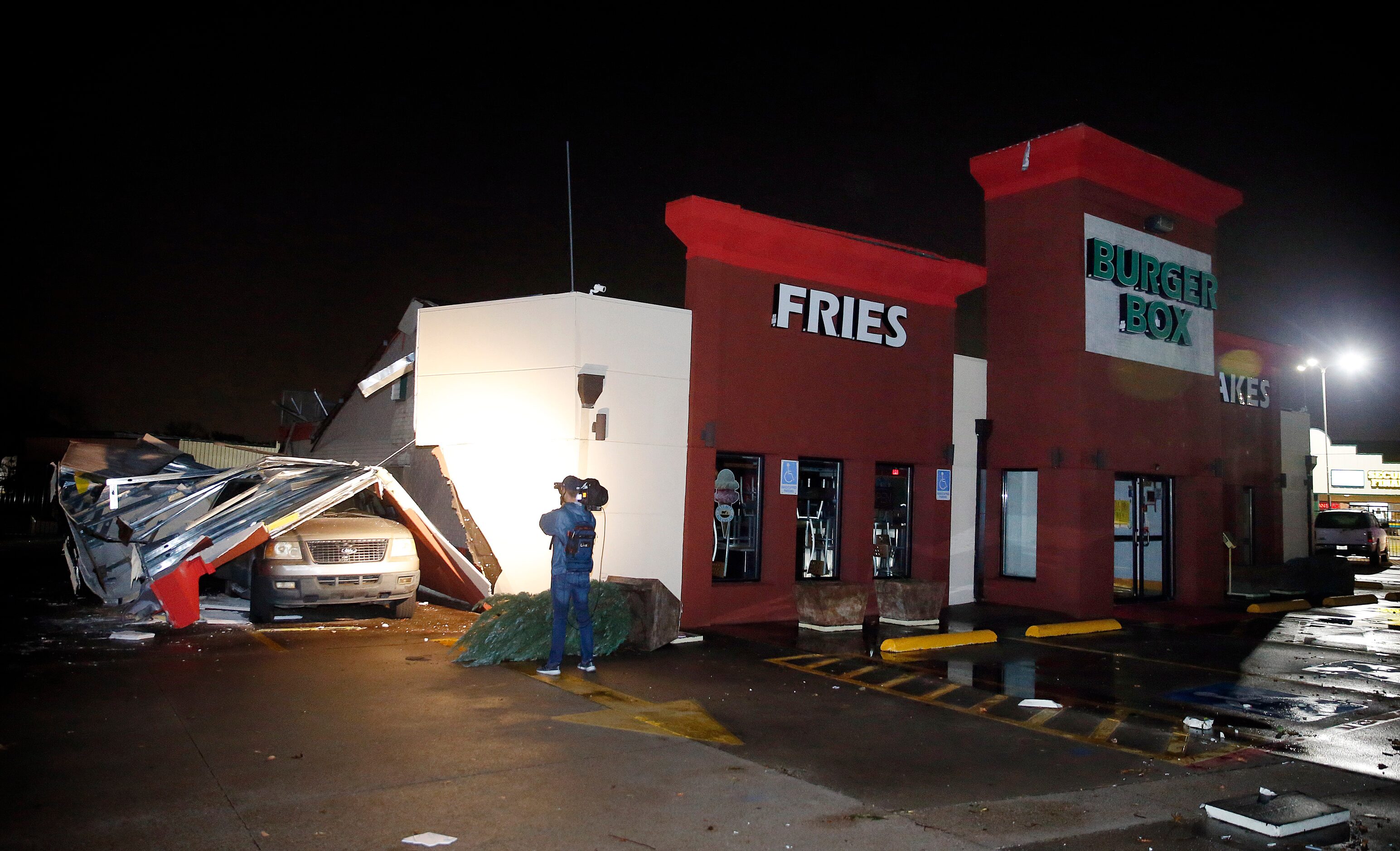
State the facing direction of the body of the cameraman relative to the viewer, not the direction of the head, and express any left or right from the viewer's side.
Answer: facing away from the viewer and to the left of the viewer

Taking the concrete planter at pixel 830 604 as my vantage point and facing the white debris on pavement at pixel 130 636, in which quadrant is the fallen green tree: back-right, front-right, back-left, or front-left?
front-left

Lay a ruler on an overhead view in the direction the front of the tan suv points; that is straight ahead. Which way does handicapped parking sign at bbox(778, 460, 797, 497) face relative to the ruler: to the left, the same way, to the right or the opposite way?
the same way

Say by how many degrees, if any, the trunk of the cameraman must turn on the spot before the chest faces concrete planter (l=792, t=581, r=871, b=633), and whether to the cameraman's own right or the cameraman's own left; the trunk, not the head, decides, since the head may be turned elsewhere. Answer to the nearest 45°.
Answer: approximately 90° to the cameraman's own right

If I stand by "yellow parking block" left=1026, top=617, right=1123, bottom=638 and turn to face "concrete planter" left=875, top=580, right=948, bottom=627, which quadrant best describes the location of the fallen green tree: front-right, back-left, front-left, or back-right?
front-left

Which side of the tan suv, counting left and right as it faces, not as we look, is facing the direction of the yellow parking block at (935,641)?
left

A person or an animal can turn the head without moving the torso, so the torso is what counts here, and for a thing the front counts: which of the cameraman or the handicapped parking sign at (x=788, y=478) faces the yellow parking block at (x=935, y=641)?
the handicapped parking sign

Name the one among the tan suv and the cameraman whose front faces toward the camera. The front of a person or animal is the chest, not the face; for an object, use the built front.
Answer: the tan suv

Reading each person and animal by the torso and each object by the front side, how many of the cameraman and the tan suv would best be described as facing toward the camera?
1

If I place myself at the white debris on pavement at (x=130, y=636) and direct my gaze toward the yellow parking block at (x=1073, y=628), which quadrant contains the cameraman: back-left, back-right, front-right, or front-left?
front-right

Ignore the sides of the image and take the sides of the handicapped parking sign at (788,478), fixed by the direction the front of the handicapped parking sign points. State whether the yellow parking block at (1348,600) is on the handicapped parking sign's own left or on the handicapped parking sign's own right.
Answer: on the handicapped parking sign's own left

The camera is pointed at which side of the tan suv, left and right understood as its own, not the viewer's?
front

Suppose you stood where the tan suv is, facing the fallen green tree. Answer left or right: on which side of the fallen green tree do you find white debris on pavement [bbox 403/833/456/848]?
right

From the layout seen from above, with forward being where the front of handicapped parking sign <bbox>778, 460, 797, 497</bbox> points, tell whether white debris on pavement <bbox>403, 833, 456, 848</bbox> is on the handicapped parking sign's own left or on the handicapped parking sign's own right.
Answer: on the handicapped parking sign's own right

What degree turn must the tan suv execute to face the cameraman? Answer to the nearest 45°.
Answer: approximately 45° to its left

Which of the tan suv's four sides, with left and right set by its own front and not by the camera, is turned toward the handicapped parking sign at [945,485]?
left
